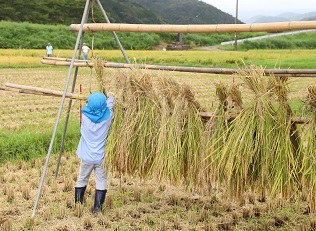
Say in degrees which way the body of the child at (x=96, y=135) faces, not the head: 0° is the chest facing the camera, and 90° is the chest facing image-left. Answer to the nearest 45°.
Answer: approximately 180°

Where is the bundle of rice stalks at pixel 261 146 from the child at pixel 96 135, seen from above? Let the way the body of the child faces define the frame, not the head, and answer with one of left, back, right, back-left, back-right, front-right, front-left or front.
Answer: back-right

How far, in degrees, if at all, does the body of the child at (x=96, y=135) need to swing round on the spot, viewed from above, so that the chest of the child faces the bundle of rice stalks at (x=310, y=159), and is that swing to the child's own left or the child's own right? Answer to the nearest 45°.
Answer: approximately 135° to the child's own right
